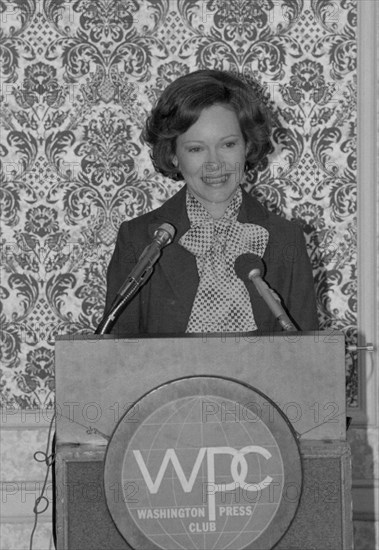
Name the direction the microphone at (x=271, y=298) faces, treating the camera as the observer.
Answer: facing away from the viewer and to the left of the viewer

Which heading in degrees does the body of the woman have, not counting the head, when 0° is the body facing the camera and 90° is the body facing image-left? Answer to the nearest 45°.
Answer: approximately 0°

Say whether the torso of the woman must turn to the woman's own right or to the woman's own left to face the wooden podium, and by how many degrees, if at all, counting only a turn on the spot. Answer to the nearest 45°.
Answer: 0° — they already face it

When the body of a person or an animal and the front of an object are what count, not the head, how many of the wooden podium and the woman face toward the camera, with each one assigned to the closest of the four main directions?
2

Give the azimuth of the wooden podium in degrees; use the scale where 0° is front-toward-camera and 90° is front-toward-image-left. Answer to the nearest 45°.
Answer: approximately 0°
